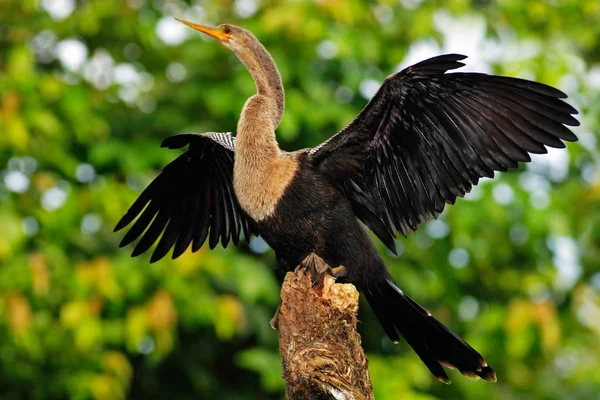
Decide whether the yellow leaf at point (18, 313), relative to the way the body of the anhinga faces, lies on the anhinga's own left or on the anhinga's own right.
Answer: on the anhinga's own right

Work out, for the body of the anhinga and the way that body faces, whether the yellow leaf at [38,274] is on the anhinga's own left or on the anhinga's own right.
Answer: on the anhinga's own right

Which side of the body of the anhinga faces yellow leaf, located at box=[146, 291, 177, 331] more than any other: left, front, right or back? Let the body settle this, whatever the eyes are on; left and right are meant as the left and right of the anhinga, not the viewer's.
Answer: right

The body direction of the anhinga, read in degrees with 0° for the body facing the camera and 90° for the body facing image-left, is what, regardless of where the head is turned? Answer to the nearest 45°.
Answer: approximately 45°
